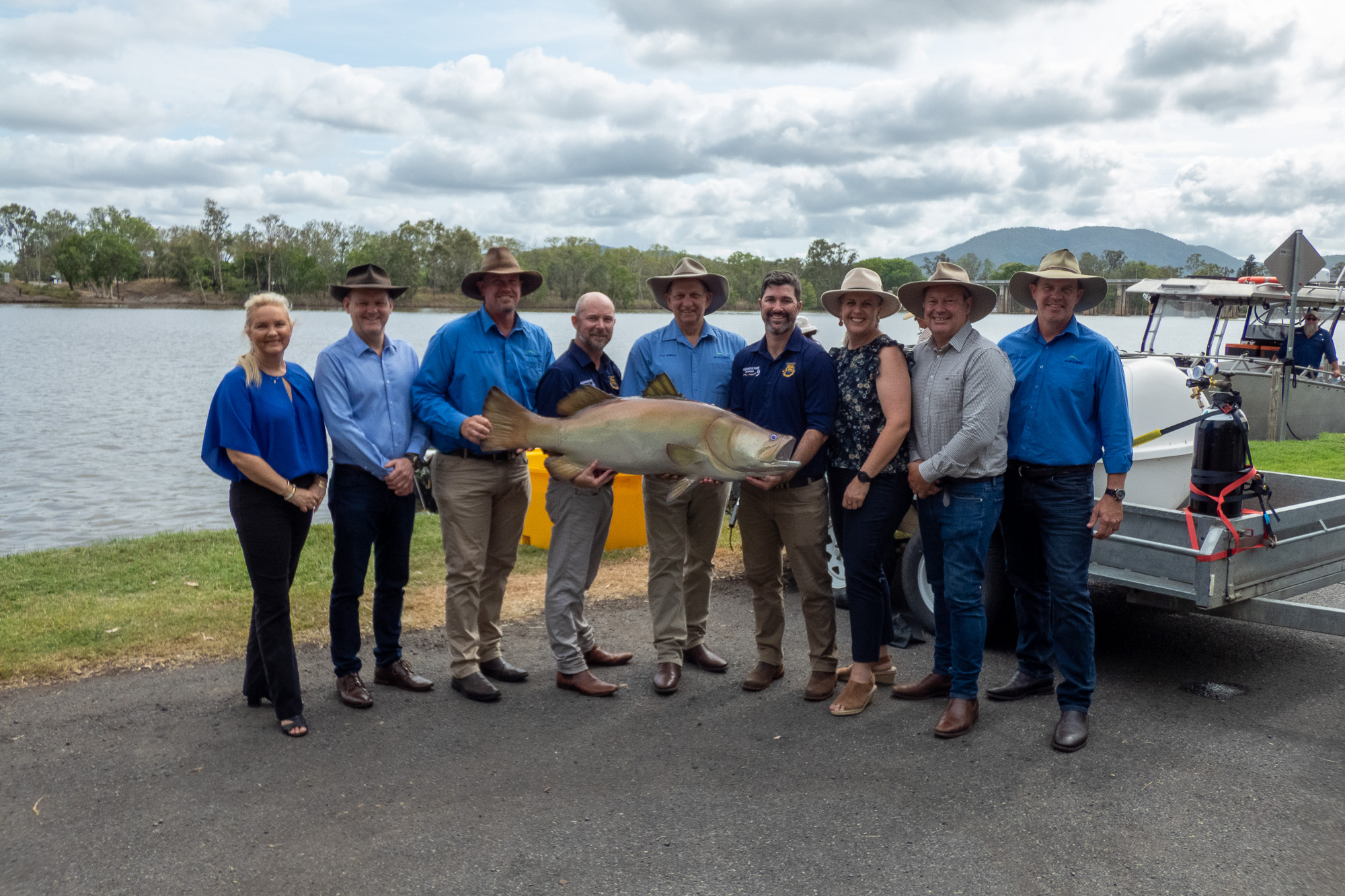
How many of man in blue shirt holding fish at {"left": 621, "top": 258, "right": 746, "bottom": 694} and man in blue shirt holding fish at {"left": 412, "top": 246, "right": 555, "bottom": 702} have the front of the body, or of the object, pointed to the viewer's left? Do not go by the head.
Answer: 0

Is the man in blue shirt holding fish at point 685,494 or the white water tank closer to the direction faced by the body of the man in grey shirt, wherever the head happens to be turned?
the man in blue shirt holding fish

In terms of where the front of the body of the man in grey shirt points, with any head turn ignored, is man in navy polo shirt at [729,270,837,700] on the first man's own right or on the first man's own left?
on the first man's own right

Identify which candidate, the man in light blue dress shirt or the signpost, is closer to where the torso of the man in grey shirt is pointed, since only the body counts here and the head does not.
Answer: the man in light blue dress shirt

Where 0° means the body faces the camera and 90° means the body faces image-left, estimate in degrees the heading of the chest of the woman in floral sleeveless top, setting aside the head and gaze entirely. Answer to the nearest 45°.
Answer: approximately 45°

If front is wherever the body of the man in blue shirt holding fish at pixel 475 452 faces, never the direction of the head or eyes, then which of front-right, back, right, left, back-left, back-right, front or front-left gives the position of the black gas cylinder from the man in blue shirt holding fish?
front-left

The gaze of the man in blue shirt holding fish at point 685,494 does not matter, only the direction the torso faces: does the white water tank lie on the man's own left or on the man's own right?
on the man's own left

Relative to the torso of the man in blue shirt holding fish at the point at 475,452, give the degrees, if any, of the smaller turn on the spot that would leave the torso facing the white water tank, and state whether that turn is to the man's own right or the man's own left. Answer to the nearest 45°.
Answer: approximately 45° to the man's own left
